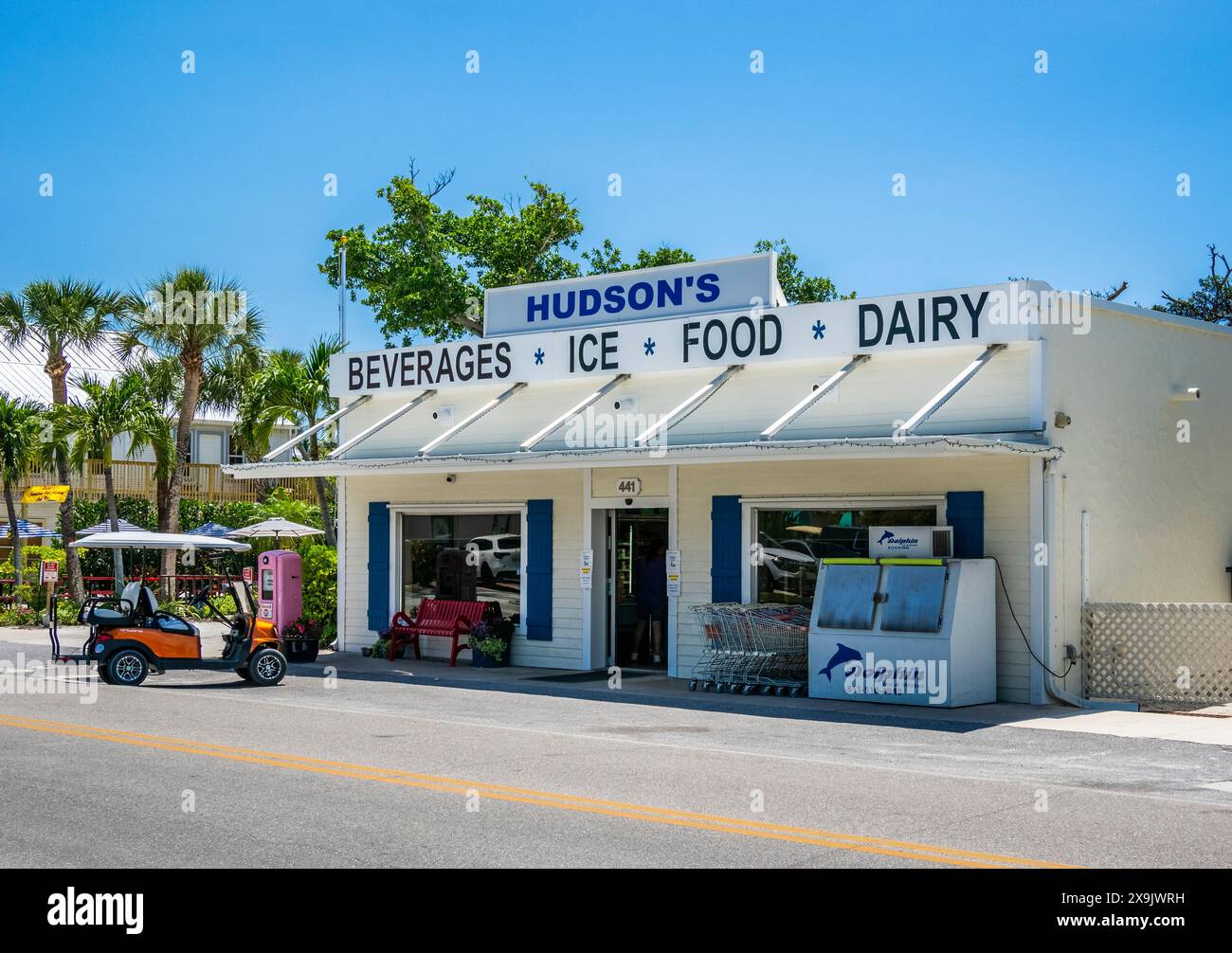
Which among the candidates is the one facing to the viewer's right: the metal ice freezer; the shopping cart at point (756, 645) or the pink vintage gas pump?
the shopping cart

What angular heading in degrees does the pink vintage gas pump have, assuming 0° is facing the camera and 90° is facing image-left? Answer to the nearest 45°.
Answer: approximately 45°

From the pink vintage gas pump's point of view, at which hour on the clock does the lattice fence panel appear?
The lattice fence panel is roughly at 9 o'clock from the pink vintage gas pump.

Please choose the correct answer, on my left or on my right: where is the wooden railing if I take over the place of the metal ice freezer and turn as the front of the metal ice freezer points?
on my right

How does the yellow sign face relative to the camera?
toward the camera

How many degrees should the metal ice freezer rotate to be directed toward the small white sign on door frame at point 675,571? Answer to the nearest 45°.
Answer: approximately 90° to its right

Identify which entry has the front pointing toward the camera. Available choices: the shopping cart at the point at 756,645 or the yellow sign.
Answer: the yellow sign

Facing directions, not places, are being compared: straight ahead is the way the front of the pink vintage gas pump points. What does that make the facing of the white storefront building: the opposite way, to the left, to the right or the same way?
the same way

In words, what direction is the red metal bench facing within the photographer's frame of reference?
facing the viewer and to the left of the viewer

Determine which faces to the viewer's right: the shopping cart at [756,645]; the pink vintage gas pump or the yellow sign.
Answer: the shopping cart

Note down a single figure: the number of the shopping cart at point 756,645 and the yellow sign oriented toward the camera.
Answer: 1

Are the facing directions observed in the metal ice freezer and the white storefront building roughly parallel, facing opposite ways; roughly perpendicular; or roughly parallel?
roughly parallel

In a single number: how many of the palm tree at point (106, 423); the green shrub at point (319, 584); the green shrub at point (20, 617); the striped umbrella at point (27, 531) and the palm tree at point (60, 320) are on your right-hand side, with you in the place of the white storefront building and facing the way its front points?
5
